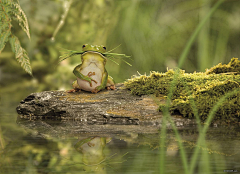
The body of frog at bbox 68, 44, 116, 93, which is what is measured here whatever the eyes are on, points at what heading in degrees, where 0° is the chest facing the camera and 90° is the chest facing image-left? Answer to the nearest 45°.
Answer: approximately 0°
